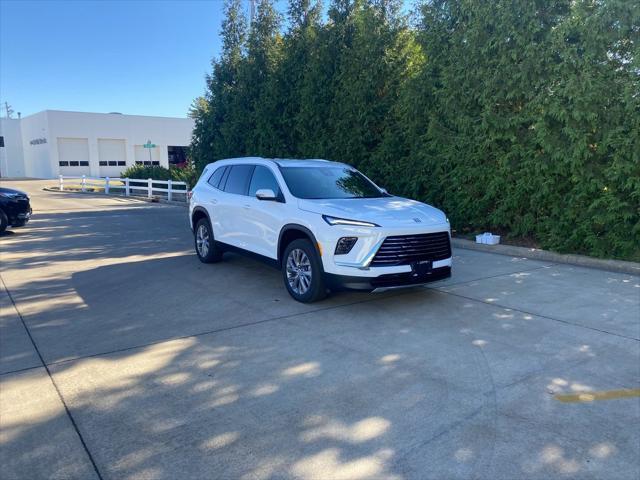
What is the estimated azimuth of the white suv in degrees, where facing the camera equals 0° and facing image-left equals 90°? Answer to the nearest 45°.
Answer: approximately 315°

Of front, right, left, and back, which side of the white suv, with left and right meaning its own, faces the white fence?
back

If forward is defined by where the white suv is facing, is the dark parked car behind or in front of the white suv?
behind
